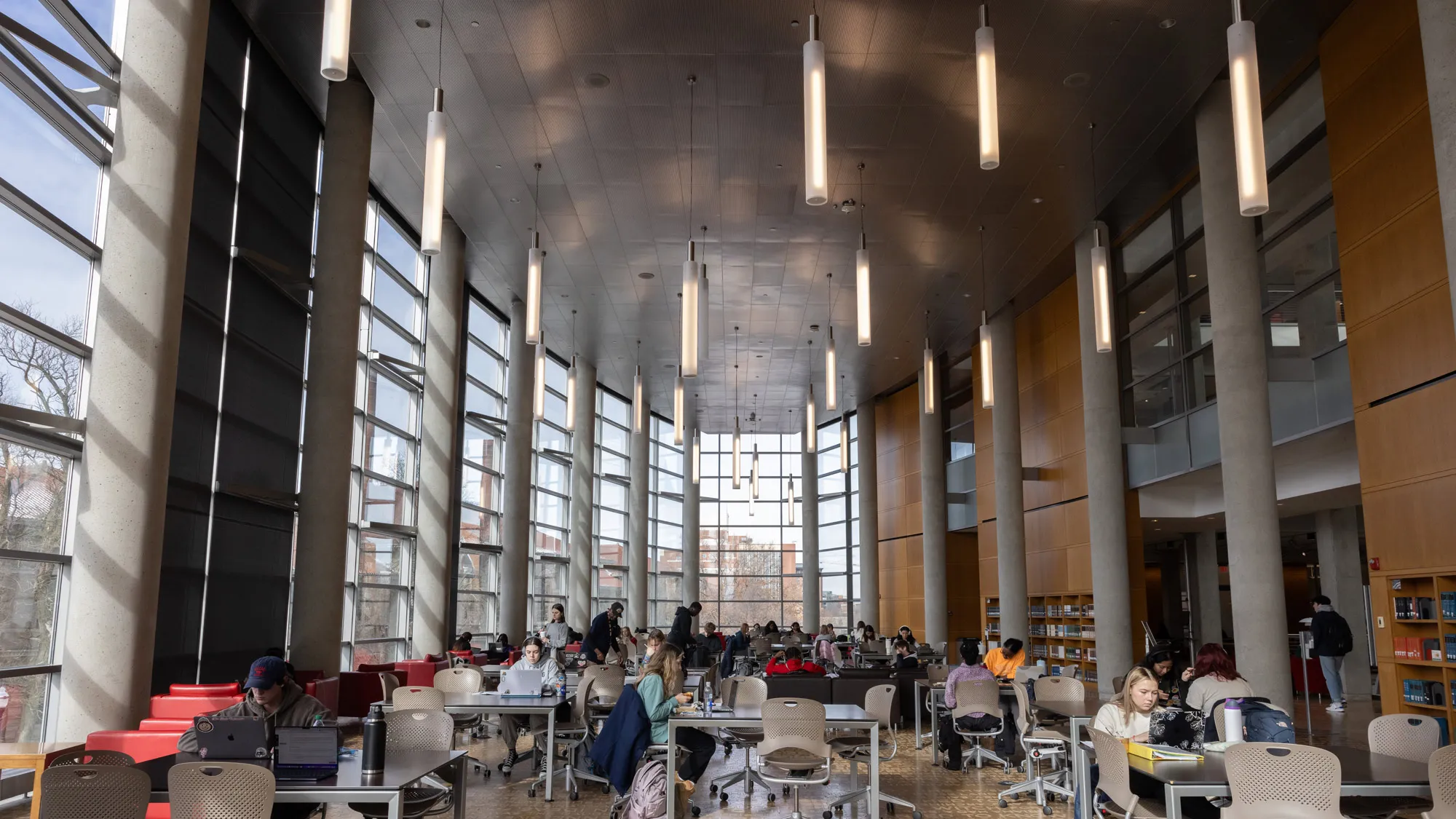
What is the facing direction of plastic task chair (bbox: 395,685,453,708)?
away from the camera

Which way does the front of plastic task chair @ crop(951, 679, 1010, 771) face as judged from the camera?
facing away from the viewer

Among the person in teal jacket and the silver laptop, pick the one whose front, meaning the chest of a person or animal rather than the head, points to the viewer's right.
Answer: the person in teal jacket

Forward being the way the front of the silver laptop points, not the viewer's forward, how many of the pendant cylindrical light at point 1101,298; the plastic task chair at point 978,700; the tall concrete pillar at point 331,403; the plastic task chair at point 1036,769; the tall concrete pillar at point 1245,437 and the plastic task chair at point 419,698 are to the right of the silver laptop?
4

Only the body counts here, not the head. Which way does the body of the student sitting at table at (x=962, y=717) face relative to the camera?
away from the camera

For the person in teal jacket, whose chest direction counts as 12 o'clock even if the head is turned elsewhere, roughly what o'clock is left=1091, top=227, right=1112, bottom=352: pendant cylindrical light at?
The pendant cylindrical light is roughly at 11 o'clock from the person in teal jacket.

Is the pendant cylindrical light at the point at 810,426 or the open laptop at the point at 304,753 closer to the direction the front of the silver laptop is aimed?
the pendant cylindrical light

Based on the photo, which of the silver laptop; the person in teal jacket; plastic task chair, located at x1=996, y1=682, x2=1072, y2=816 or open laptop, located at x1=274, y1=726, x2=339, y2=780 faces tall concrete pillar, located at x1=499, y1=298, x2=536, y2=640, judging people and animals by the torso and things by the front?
the silver laptop

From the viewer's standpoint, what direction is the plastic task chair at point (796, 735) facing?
away from the camera

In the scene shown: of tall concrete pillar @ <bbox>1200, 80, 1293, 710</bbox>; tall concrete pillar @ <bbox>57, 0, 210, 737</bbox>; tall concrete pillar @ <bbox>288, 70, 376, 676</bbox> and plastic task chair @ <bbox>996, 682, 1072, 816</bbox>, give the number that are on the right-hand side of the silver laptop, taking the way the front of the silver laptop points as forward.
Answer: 2

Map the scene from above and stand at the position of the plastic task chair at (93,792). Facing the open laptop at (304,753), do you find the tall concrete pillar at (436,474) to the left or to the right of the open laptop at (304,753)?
left

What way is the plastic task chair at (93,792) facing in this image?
away from the camera

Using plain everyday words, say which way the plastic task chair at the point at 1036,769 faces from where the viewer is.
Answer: facing to the right of the viewer

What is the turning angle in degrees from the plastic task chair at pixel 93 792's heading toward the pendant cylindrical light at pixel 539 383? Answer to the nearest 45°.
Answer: approximately 45° to its right
